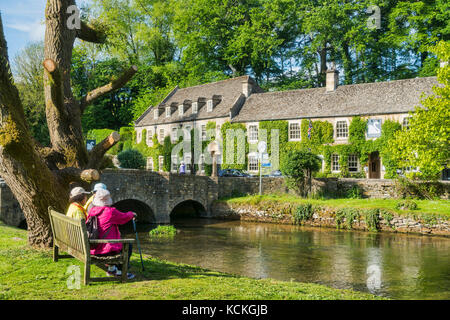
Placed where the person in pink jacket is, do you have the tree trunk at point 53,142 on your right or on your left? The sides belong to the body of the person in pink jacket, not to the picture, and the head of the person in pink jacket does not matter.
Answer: on your left

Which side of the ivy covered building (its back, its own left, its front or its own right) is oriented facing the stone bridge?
front

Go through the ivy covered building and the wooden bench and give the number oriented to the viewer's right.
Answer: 1

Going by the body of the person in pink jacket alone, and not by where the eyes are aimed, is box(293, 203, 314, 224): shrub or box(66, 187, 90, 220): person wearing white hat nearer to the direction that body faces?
the shrub

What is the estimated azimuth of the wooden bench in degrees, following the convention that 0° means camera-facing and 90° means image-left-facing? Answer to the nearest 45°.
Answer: approximately 270°

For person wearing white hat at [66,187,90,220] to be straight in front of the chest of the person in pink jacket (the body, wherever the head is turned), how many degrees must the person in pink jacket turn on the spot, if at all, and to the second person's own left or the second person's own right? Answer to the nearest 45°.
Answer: approximately 90° to the second person's own left

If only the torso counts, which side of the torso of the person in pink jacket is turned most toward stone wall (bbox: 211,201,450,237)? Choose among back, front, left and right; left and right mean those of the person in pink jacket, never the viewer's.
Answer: front

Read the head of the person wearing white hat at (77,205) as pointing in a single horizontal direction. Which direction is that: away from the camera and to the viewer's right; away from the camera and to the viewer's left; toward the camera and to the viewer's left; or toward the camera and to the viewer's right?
away from the camera and to the viewer's right

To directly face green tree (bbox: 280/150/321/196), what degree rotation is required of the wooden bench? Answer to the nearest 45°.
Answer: approximately 45° to its left

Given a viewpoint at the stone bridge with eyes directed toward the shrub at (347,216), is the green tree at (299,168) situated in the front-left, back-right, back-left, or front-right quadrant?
front-left

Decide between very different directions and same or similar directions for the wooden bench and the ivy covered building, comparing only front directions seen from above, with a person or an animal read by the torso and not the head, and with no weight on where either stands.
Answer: very different directions

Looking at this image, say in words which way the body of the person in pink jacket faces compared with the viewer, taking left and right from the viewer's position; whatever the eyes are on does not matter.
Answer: facing away from the viewer and to the right of the viewer

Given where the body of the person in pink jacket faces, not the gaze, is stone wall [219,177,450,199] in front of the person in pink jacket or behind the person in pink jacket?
in front
